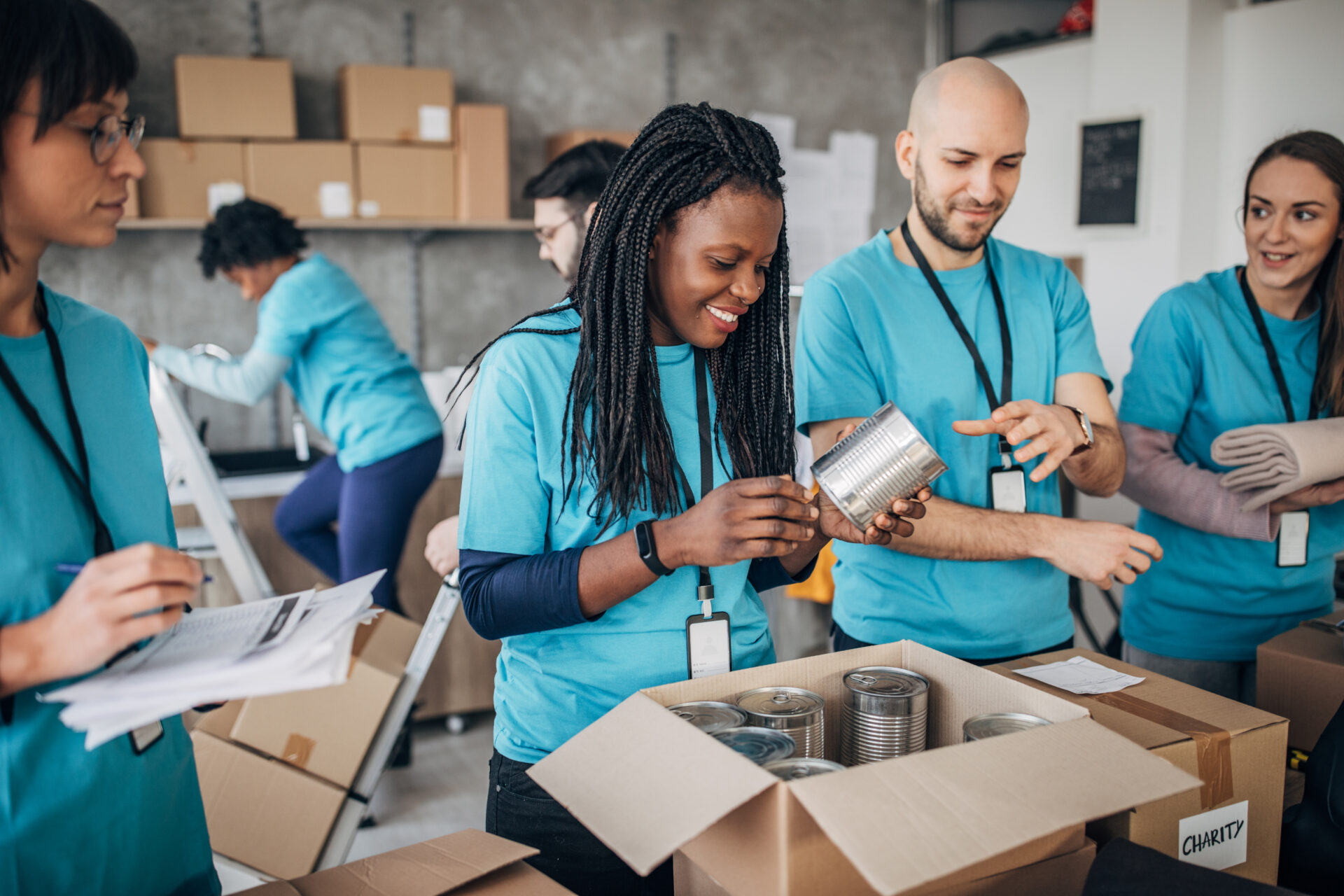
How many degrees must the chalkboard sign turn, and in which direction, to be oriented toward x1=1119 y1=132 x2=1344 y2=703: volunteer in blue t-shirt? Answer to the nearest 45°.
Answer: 0° — it already faces them

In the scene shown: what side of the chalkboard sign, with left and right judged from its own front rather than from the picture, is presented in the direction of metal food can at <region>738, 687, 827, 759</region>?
front

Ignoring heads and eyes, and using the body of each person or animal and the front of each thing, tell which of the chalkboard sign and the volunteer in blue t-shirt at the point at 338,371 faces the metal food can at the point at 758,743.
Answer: the chalkboard sign

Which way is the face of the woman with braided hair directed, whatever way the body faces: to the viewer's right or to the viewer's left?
to the viewer's right

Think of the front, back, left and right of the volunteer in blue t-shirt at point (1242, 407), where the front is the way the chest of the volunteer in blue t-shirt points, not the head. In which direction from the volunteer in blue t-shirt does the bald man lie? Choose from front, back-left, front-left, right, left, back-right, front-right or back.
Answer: right

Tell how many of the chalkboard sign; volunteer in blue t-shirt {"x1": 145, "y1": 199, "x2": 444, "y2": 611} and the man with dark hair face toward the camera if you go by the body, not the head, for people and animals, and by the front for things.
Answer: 1

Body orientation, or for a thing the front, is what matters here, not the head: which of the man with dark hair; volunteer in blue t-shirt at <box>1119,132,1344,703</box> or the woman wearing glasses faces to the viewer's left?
the man with dark hair

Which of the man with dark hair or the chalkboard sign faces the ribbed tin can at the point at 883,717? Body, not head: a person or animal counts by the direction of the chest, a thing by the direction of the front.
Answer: the chalkboard sign

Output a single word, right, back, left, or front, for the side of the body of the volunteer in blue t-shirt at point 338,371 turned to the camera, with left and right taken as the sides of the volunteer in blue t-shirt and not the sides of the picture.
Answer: left
